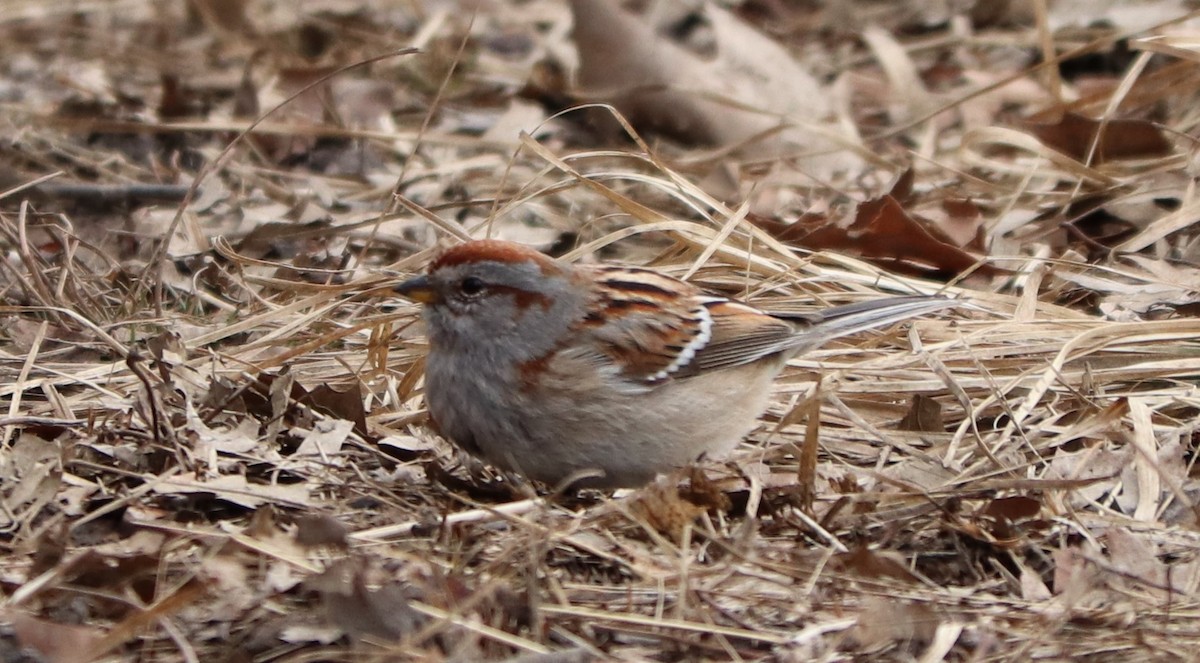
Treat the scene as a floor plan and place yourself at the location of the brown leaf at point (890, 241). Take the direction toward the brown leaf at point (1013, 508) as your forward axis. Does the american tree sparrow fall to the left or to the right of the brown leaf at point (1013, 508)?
right

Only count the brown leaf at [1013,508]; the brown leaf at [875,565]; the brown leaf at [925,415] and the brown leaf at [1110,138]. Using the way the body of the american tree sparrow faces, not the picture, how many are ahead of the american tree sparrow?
0

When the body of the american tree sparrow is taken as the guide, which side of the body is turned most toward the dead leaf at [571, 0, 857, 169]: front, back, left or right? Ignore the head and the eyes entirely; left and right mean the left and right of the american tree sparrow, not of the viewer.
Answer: right

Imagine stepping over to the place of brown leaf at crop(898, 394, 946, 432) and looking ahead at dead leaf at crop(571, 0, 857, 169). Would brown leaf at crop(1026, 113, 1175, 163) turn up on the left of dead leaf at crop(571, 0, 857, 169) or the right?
right

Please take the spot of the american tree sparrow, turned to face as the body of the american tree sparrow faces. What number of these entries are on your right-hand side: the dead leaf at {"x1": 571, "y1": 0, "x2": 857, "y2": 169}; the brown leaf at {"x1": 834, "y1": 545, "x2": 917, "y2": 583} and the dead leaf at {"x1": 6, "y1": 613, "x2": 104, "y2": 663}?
1

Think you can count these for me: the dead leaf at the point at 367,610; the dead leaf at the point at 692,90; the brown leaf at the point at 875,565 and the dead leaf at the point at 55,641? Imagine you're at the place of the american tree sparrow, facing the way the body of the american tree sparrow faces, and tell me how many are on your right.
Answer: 1

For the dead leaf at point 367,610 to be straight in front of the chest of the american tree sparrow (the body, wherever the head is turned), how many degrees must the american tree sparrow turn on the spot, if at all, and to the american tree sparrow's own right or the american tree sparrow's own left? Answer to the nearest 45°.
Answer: approximately 90° to the american tree sparrow's own left

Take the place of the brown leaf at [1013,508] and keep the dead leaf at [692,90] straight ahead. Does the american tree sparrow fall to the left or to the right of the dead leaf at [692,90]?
left

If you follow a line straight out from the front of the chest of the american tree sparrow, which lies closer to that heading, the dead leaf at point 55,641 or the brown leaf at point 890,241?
the dead leaf

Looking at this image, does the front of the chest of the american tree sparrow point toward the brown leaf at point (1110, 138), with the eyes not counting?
no

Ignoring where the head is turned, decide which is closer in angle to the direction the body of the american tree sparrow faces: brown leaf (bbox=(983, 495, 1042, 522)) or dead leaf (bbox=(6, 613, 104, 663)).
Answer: the dead leaf

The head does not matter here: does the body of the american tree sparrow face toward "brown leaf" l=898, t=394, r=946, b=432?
no

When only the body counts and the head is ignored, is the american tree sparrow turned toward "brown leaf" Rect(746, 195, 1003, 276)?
no

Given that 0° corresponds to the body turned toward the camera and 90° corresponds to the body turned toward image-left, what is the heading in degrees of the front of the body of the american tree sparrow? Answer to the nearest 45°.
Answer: approximately 90°

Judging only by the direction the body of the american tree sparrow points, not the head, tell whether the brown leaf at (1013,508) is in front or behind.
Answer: behind

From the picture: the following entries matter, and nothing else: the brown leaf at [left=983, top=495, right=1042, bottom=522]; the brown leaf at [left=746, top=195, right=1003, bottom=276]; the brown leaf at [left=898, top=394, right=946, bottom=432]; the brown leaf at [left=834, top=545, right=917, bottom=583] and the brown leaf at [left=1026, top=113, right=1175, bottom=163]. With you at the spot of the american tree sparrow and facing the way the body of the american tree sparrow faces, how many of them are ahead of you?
0
